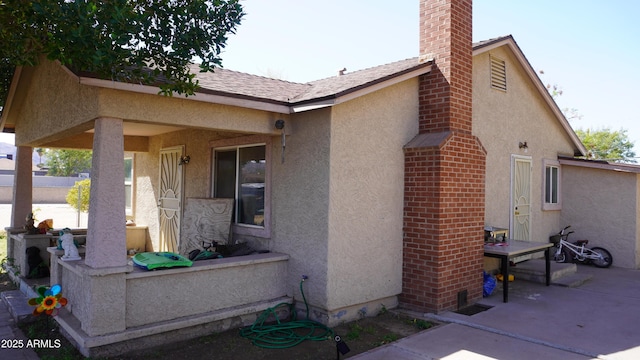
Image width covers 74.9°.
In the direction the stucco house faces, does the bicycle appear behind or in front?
behind

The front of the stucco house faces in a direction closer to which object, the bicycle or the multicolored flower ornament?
the multicolored flower ornament

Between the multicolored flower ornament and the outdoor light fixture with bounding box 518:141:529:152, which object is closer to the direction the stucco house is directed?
the multicolored flower ornament

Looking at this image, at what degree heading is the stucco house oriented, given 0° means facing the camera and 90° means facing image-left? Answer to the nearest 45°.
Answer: approximately 45°

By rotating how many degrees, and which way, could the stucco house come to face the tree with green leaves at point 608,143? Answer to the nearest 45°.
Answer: approximately 180°

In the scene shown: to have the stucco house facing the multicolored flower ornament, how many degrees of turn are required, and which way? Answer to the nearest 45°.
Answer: approximately 45° to its right
